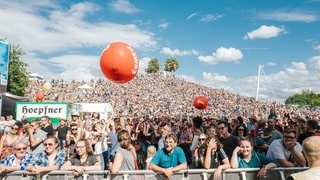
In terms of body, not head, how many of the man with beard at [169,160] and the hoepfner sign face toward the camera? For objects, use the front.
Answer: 2

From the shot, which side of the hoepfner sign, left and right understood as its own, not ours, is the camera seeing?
front

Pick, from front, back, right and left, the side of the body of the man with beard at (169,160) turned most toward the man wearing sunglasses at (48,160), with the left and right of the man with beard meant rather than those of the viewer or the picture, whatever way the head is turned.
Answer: right

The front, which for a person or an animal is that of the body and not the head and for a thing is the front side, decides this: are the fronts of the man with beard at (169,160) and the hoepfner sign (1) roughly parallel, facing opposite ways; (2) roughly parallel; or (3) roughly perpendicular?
roughly parallel

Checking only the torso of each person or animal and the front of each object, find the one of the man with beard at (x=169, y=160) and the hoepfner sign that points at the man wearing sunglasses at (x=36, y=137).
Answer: the hoepfner sign

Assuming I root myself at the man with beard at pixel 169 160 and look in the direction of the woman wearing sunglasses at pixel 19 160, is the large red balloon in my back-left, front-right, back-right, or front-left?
front-right

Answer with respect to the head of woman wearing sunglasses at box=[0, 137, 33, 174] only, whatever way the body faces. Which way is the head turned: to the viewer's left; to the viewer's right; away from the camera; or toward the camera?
toward the camera

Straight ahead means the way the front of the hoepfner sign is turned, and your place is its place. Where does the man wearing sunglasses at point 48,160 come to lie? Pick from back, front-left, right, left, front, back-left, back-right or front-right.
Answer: front

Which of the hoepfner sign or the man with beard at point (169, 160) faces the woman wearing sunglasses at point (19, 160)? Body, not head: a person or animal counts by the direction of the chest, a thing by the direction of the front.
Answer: the hoepfner sign

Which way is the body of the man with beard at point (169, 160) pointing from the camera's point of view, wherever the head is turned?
toward the camera

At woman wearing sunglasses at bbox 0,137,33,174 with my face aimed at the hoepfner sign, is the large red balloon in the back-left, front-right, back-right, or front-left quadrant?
front-right

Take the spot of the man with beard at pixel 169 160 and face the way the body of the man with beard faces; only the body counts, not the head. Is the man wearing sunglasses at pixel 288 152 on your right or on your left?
on your left

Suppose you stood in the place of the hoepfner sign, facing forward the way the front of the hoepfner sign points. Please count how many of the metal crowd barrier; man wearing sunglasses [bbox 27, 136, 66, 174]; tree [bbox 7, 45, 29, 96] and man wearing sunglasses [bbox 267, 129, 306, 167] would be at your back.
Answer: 1

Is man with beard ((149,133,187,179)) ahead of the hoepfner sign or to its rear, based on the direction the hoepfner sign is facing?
ahead

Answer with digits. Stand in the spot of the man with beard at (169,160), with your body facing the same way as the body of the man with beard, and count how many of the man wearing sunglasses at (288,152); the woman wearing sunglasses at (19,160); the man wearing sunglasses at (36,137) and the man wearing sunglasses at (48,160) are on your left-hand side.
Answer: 1
